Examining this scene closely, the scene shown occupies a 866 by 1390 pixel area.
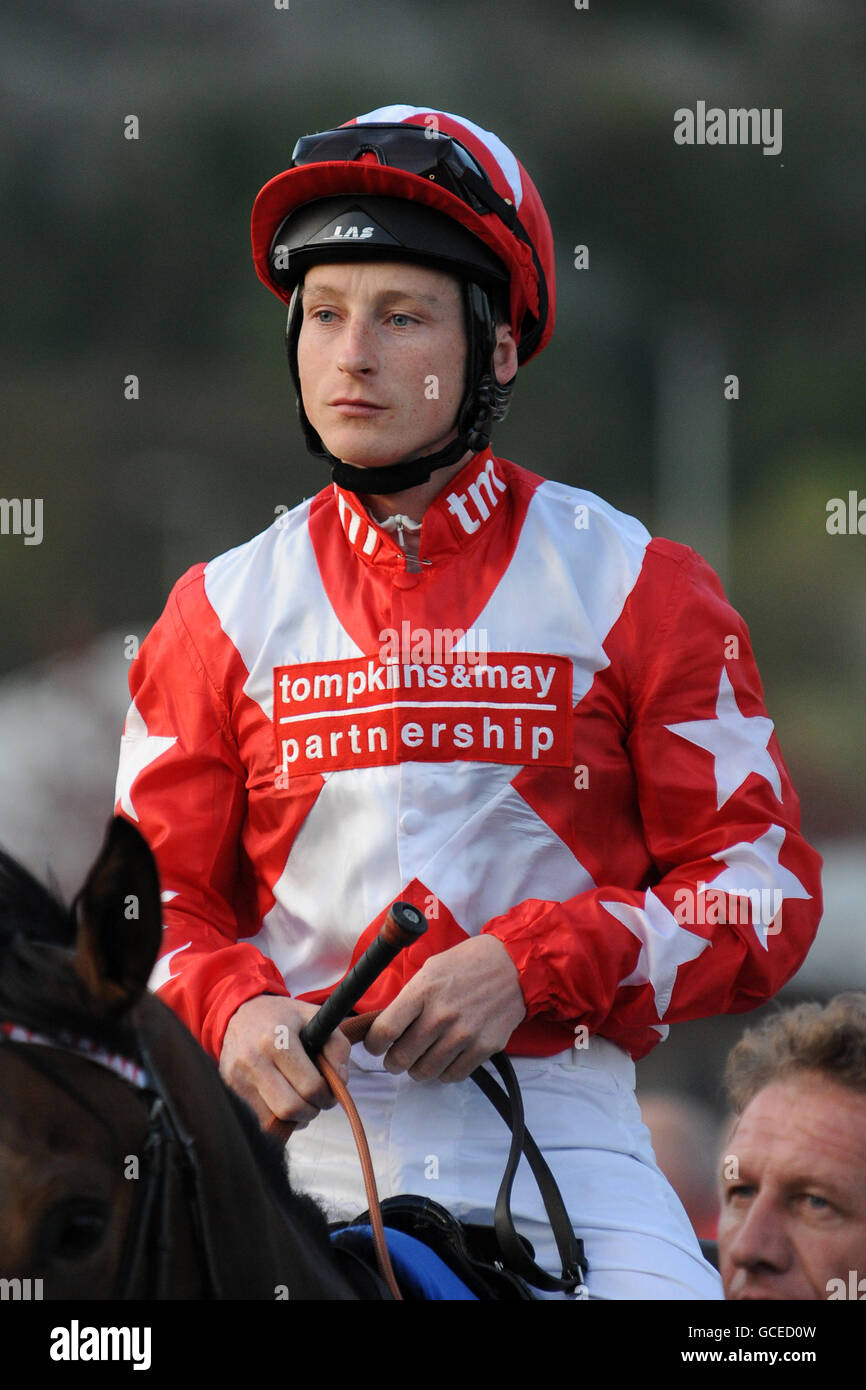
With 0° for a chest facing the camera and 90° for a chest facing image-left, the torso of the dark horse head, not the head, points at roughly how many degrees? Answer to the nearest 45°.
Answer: approximately 45°

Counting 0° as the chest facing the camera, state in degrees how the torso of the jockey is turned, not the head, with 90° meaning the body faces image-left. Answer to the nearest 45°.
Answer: approximately 45°
